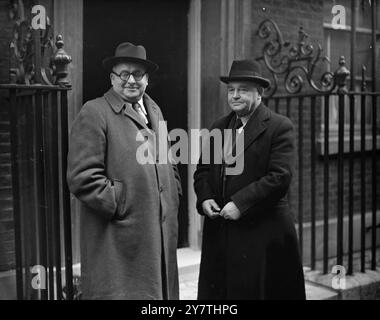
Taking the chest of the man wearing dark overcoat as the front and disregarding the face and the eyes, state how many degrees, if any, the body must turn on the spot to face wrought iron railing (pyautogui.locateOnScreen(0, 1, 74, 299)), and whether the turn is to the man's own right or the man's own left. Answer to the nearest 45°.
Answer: approximately 45° to the man's own right

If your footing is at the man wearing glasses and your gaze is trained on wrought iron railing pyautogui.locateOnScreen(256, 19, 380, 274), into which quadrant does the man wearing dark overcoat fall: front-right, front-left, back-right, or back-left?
front-right

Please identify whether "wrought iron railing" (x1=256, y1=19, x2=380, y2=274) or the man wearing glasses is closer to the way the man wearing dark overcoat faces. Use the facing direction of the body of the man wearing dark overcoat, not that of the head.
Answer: the man wearing glasses

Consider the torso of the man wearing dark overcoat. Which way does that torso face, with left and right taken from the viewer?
facing the viewer and to the left of the viewer

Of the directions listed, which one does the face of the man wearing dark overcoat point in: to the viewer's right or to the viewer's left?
to the viewer's left

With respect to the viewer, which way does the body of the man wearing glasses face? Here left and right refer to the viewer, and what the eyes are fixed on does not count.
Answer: facing the viewer and to the right of the viewer

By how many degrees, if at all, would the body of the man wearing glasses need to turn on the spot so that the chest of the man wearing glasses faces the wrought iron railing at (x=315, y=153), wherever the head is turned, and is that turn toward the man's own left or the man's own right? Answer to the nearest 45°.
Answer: approximately 90° to the man's own left

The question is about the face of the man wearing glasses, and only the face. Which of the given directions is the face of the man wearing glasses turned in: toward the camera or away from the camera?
toward the camera

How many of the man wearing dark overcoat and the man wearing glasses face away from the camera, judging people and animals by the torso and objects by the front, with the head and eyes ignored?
0
